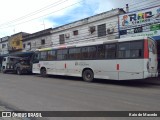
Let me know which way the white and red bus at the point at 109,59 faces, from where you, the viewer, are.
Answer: facing away from the viewer and to the left of the viewer

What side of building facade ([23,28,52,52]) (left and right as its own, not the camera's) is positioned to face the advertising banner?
left

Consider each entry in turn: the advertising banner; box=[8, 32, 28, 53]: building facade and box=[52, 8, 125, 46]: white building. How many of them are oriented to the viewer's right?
0

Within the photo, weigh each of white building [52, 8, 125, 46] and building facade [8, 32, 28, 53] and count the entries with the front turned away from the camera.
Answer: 0

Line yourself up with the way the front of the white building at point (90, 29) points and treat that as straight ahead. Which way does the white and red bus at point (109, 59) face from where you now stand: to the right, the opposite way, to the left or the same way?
to the right

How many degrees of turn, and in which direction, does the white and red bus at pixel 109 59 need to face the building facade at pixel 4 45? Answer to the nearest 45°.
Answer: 0° — it already faces it

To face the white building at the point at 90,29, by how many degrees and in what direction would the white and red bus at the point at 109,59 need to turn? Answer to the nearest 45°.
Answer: approximately 45° to its right

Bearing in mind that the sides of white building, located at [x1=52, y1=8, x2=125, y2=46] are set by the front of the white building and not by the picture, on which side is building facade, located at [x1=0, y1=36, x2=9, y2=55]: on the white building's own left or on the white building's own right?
on the white building's own right

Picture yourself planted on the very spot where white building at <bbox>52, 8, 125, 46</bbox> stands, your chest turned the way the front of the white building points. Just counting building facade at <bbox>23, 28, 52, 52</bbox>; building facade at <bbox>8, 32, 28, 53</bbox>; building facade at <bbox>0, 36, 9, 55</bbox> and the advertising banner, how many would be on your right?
3

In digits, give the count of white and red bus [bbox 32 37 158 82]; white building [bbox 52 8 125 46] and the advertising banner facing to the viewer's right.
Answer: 0

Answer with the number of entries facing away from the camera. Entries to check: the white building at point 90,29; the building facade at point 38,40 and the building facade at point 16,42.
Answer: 0

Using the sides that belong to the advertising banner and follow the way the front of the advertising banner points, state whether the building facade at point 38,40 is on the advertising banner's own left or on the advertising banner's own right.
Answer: on the advertising banner's own right

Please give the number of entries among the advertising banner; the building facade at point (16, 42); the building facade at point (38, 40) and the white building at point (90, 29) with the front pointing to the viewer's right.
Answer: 0

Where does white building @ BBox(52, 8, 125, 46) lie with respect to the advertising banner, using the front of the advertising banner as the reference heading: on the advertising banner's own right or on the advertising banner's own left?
on the advertising banner's own right

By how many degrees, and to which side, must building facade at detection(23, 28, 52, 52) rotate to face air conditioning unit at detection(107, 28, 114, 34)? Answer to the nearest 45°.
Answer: approximately 90° to its left

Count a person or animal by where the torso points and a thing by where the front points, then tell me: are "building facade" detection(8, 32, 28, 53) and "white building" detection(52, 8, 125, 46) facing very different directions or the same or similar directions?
same or similar directions
